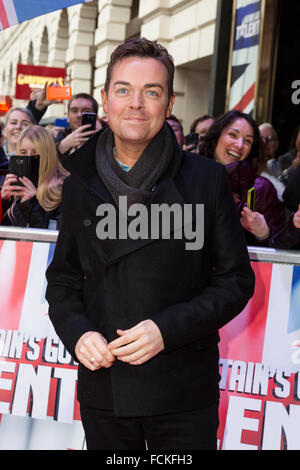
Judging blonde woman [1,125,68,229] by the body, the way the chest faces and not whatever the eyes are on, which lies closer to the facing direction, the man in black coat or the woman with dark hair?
the man in black coat

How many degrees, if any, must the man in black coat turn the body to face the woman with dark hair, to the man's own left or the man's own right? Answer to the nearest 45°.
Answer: approximately 180°

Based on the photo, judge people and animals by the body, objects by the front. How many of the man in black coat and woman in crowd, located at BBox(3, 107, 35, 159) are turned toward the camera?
2

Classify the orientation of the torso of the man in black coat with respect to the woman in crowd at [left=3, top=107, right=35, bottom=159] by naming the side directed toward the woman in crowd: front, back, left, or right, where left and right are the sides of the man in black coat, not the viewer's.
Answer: back

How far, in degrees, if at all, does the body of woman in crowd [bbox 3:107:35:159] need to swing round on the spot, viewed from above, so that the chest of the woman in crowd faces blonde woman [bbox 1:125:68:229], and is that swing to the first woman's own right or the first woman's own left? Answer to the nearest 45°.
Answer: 0° — they already face them

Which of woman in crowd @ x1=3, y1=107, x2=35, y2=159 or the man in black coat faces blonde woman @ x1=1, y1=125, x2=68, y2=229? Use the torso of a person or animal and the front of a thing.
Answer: the woman in crowd

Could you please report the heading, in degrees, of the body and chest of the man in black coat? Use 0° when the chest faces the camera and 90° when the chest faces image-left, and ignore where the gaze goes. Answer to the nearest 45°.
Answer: approximately 0°

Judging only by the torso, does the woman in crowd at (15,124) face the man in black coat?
yes
